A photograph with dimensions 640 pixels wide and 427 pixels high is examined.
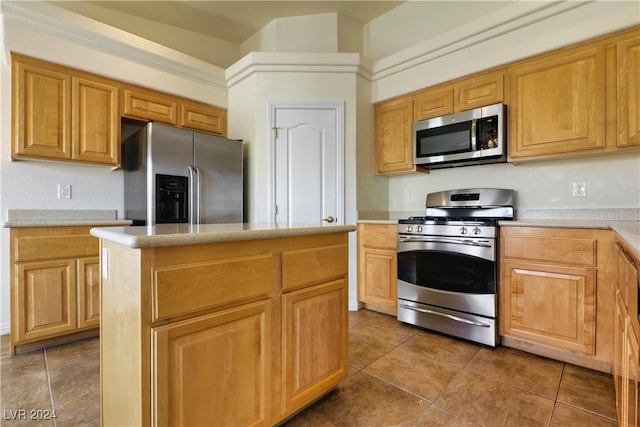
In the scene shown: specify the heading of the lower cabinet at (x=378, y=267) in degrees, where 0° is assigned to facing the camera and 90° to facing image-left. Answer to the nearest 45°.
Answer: approximately 45°

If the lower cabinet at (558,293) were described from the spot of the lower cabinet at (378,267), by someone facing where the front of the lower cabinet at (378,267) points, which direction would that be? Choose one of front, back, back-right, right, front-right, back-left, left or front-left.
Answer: left

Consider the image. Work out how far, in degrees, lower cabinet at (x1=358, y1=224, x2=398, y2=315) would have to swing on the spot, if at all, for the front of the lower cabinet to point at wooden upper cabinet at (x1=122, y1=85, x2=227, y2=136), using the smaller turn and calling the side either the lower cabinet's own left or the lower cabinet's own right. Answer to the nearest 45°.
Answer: approximately 45° to the lower cabinet's own right

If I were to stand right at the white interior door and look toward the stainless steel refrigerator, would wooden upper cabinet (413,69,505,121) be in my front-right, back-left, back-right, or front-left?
back-left

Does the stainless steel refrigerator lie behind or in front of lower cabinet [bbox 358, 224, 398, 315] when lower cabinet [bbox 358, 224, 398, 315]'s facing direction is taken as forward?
in front

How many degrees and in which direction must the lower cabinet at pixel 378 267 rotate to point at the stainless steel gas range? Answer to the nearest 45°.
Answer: approximately 90° to its left

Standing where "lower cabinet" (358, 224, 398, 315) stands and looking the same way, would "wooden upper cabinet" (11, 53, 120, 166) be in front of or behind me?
in front

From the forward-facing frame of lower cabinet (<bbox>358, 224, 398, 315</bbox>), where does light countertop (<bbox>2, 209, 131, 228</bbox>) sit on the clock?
The light countertop is roughly at 1 o'clock from the lower cabinet.
